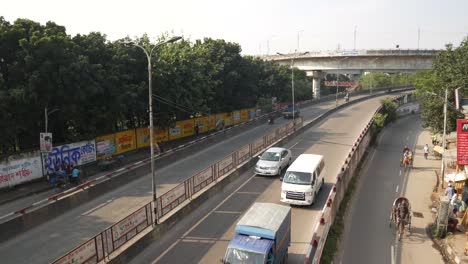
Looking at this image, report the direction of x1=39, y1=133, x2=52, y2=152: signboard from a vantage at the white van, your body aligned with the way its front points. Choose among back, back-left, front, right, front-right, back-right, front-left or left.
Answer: right

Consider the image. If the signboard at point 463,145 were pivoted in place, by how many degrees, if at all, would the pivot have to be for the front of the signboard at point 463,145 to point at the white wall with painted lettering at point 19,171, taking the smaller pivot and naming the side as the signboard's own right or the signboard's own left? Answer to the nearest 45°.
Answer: approximately 45° to the signboard's own right

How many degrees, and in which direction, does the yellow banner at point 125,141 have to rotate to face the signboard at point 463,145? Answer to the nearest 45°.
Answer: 0° — it already faces it

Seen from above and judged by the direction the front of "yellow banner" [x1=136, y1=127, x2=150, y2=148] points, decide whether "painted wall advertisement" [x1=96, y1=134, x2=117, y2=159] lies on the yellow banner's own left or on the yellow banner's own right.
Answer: on the yellow banner's own right

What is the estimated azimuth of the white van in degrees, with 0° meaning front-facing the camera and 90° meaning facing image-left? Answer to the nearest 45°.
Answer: approximately 0°

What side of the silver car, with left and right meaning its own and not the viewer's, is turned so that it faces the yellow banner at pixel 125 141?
right

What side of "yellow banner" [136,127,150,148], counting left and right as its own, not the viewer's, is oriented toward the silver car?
front

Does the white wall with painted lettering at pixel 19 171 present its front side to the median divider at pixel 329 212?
yes

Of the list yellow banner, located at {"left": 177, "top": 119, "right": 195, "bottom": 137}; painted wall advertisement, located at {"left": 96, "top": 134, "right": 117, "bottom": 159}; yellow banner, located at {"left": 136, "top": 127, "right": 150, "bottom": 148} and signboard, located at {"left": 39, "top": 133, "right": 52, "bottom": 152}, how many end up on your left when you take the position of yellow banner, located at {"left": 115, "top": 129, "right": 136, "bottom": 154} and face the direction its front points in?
2

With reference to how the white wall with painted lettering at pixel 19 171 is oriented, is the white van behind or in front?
in front

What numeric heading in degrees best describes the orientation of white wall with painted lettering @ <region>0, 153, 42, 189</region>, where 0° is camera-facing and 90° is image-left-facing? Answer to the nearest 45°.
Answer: approximately 315°

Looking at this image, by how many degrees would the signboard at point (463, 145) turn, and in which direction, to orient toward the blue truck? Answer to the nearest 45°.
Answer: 0° — it already faces it

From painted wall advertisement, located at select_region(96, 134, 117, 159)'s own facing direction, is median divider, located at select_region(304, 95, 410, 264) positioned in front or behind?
in front

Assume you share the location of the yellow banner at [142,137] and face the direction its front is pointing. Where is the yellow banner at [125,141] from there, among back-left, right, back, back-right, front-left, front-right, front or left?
right

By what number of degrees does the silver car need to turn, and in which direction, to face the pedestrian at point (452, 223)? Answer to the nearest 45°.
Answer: approximately 90° to its left
